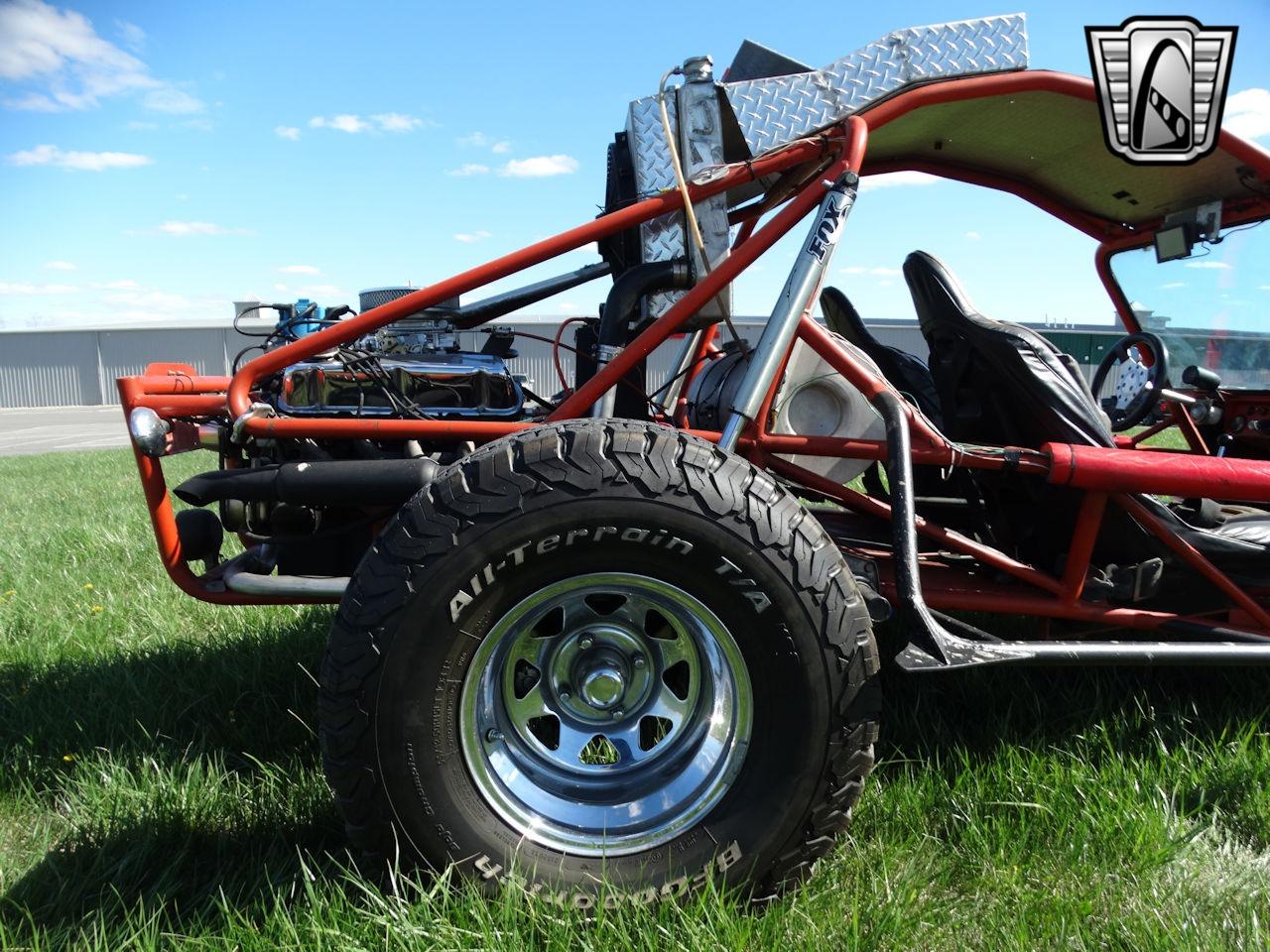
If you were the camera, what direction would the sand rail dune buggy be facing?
facing to the right of the viewer
